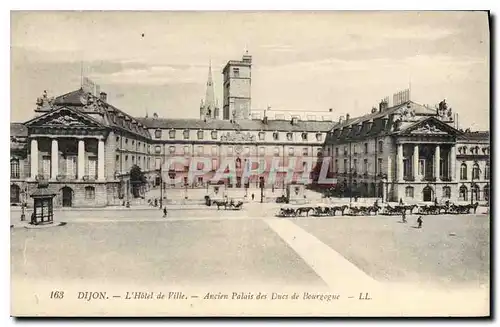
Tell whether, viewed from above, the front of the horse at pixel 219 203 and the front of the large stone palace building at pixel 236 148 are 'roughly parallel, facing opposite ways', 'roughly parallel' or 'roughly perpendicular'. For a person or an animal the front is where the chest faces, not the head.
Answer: roughly perpendicular

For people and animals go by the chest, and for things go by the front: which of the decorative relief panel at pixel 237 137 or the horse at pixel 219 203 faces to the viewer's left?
the horse

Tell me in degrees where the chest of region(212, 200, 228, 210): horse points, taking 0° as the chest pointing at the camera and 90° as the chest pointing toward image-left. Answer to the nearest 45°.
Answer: approximately 90°

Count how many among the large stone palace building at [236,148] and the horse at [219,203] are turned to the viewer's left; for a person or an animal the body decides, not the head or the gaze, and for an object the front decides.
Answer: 1

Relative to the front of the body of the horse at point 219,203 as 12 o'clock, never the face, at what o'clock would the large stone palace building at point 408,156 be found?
The large stone palace building is roughly at 6 o'clock from the horse.
